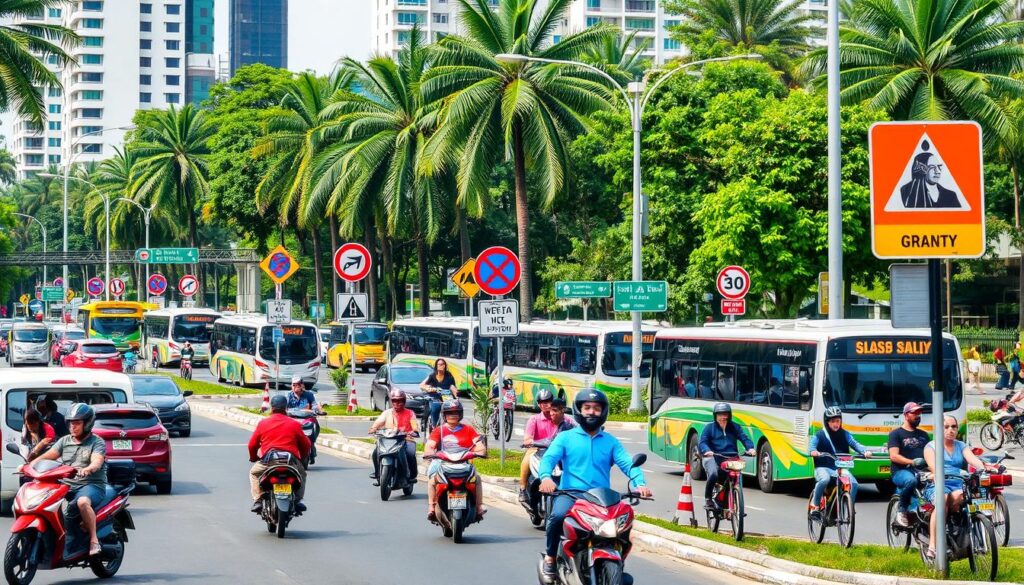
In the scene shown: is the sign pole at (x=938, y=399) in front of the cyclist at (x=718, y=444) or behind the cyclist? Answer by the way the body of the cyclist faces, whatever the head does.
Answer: in front

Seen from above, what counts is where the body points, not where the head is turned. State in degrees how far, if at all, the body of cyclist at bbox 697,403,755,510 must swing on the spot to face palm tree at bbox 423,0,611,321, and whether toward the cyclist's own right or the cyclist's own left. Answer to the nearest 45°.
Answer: approximately 180°

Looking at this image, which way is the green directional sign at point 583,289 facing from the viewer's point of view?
toward the camera

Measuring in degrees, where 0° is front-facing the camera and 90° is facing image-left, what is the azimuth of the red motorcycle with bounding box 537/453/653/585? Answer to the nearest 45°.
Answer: approximately 315°

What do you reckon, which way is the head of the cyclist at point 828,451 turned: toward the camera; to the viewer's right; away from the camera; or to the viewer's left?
toward the camera

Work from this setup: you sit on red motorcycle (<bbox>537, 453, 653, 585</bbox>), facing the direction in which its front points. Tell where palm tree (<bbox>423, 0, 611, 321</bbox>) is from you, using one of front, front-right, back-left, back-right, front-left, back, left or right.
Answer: back-left

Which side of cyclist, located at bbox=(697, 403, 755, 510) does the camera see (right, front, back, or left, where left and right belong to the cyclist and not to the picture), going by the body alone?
front

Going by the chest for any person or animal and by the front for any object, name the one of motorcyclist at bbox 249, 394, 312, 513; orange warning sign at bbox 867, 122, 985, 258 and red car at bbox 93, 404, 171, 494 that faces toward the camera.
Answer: the orange warning sign

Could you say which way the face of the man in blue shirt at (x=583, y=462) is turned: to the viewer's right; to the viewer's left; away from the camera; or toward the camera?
toward the camera

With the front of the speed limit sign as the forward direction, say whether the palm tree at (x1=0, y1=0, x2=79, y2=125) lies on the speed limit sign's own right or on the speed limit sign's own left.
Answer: on the speed limit sign's own right

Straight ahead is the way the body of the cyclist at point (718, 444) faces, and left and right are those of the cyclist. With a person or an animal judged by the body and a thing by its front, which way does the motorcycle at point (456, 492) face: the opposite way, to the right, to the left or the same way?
the same way

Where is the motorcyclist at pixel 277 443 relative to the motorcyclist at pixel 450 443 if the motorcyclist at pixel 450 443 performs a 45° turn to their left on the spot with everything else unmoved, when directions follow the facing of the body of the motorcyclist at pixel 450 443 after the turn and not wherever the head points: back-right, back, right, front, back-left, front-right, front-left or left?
back-right

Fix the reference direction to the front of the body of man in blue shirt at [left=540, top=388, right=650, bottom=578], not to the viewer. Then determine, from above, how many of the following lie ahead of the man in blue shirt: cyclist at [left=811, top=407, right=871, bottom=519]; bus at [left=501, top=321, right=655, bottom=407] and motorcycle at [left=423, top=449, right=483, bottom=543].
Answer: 0

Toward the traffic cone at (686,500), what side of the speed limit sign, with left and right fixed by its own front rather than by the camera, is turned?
front

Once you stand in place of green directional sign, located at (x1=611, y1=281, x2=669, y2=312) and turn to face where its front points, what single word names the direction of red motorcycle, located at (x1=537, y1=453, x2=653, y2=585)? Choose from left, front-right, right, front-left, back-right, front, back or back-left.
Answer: front

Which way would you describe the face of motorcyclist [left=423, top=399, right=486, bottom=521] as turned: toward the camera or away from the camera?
toward the camera
